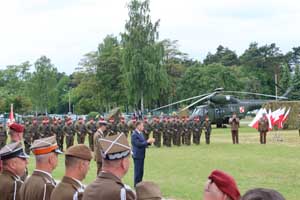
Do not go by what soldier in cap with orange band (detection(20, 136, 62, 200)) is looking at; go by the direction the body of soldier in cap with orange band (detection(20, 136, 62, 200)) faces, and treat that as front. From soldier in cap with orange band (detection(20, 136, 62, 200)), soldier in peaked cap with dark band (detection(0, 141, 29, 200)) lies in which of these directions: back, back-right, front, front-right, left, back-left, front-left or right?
left

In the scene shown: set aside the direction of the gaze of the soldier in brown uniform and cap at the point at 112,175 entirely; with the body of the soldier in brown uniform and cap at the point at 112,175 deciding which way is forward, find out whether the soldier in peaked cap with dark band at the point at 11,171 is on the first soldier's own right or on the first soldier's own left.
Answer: on the first soldier's own left

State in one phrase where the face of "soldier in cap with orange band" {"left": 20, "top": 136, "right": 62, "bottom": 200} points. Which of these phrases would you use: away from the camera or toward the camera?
away from the camera

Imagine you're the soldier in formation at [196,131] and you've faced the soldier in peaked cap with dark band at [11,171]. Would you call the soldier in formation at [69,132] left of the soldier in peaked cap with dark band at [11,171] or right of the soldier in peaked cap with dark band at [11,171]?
right

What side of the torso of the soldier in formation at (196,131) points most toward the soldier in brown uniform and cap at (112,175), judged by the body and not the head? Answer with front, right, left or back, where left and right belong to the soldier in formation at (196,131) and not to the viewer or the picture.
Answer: front

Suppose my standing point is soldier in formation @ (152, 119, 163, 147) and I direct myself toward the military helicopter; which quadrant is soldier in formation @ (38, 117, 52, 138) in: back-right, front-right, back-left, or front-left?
back-left

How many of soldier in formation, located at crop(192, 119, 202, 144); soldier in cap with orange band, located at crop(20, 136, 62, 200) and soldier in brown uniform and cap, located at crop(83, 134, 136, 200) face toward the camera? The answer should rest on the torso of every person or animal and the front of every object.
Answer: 1

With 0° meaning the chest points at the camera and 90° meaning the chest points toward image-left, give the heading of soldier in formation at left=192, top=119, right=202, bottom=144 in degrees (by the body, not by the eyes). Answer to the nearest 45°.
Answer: approximately 0°

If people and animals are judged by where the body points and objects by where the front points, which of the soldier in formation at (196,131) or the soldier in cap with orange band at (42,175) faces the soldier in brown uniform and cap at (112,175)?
the soldier in formation at (196,131)

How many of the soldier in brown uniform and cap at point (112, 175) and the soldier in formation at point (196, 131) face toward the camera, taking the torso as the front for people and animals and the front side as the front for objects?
1

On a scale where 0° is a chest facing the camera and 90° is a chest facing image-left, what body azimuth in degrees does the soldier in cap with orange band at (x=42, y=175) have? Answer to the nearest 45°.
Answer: approximately 225°

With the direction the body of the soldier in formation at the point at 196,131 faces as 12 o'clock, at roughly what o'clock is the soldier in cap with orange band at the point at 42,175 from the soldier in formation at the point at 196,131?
the soldier in cap with orange band at the point at 42,175 is roughly at 12 o'clock from the soldier in formation at the point at 196,131.

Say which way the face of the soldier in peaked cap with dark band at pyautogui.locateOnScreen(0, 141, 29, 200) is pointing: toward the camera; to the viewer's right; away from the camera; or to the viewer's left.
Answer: to the viewer's right

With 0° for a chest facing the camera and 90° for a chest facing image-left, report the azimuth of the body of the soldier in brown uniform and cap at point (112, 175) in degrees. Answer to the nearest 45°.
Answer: approximately 225°
